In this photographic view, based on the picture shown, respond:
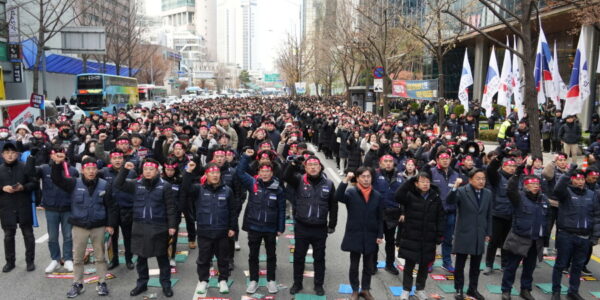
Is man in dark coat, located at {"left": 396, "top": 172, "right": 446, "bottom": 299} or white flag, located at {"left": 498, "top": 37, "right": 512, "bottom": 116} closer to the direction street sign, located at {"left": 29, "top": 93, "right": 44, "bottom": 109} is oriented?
the man in dark coat

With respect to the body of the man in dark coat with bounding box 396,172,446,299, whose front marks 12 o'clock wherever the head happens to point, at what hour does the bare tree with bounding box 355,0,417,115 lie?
The bare tree is roughly at 6 o'clock from the man in dark coat.

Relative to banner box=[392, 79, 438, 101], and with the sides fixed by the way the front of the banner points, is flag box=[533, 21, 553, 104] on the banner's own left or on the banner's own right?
on the banner's own left

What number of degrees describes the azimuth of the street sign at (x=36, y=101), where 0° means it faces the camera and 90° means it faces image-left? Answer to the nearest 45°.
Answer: approximately 0°

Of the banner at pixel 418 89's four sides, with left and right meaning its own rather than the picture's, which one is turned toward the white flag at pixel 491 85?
left

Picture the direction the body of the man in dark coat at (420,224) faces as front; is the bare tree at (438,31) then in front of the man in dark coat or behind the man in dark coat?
behind
